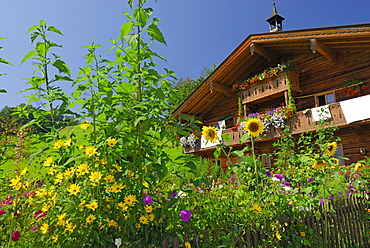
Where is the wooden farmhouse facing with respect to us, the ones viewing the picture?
facing the viewer and to the left of the viewer

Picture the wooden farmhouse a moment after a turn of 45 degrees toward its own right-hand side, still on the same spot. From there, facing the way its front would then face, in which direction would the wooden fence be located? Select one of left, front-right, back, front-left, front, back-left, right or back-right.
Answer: left
